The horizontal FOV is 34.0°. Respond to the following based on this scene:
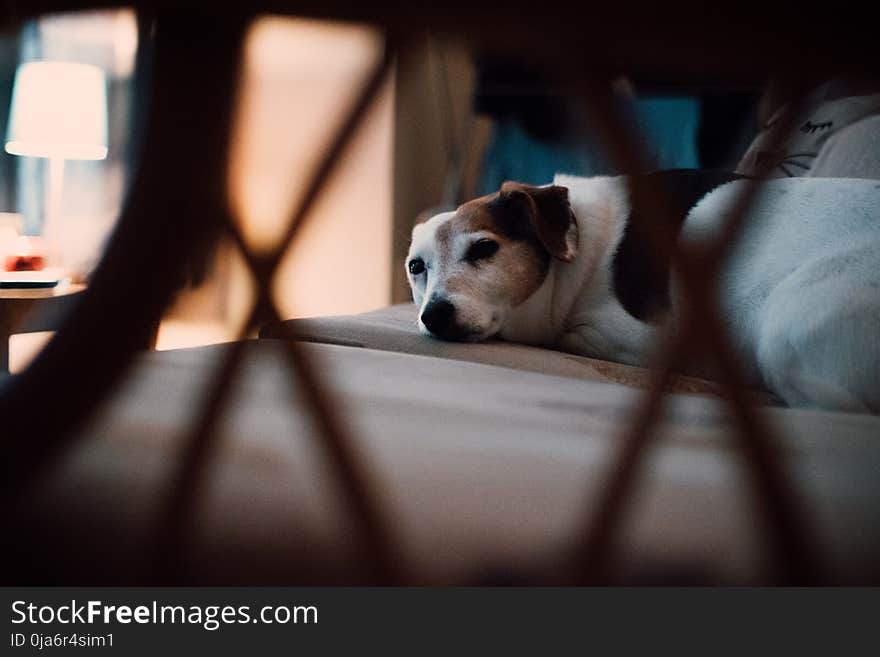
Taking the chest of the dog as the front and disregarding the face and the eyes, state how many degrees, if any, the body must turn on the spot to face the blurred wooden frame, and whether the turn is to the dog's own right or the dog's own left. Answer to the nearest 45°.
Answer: approximately 90° to the dog's own left

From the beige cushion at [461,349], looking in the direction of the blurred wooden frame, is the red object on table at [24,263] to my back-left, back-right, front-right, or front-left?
back-right

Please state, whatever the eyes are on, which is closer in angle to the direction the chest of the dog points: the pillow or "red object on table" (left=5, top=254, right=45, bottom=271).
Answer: the red object on table

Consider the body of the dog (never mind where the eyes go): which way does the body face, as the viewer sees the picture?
to the viewer's left
